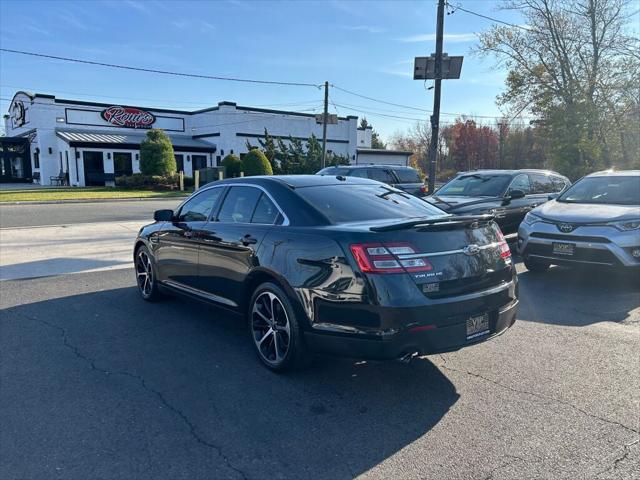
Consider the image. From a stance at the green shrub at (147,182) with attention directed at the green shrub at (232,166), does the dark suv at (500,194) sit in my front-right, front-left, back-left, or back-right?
front-right

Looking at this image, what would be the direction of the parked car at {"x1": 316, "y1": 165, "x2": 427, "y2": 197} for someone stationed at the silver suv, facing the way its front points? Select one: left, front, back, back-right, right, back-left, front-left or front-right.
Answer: right

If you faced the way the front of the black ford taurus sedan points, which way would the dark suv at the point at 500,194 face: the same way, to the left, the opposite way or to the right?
to the left

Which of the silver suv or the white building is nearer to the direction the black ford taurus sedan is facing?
the white building

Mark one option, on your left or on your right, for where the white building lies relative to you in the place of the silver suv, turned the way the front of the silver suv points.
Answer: on your right

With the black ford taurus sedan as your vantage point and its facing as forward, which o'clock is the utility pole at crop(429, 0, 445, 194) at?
The utility pole is roughly at 2 o'clock from the black ford taurus sedan.

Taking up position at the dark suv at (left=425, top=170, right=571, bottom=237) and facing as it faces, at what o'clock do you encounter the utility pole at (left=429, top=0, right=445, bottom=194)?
The utility pole is roughly at 4 o'clock from the dark suv.

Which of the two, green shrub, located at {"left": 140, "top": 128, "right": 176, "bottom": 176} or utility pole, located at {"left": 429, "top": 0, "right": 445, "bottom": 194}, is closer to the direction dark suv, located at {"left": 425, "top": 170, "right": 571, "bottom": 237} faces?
the green shrub

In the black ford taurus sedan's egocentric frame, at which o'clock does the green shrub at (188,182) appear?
The green shrub is roughly at 1 o'clock from the black ford taurus sedan.

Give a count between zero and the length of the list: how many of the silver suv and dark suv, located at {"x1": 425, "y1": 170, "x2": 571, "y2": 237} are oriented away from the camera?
0

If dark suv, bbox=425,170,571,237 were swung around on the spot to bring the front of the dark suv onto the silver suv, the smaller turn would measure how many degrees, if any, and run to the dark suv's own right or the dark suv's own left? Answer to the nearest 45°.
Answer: approximately 45° to the dark suv's own left

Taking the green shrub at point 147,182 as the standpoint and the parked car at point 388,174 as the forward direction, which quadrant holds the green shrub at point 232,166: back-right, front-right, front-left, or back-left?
front-left

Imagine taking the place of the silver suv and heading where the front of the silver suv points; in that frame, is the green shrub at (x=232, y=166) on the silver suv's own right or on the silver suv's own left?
on the silver suv's own right

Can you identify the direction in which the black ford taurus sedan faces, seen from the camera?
facing away from the viewer and to the left of the viewer

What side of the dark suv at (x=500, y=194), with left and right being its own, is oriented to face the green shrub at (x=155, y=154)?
right

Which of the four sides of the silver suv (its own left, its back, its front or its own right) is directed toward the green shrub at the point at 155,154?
right
